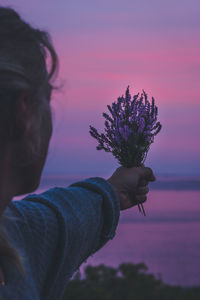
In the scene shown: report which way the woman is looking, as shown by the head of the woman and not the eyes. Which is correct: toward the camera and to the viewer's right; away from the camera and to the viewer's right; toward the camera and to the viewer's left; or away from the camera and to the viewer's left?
away from the camera and to the viewer's right

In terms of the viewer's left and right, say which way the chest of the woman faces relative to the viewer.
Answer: facing away from the viewer and to the right of the viewer
